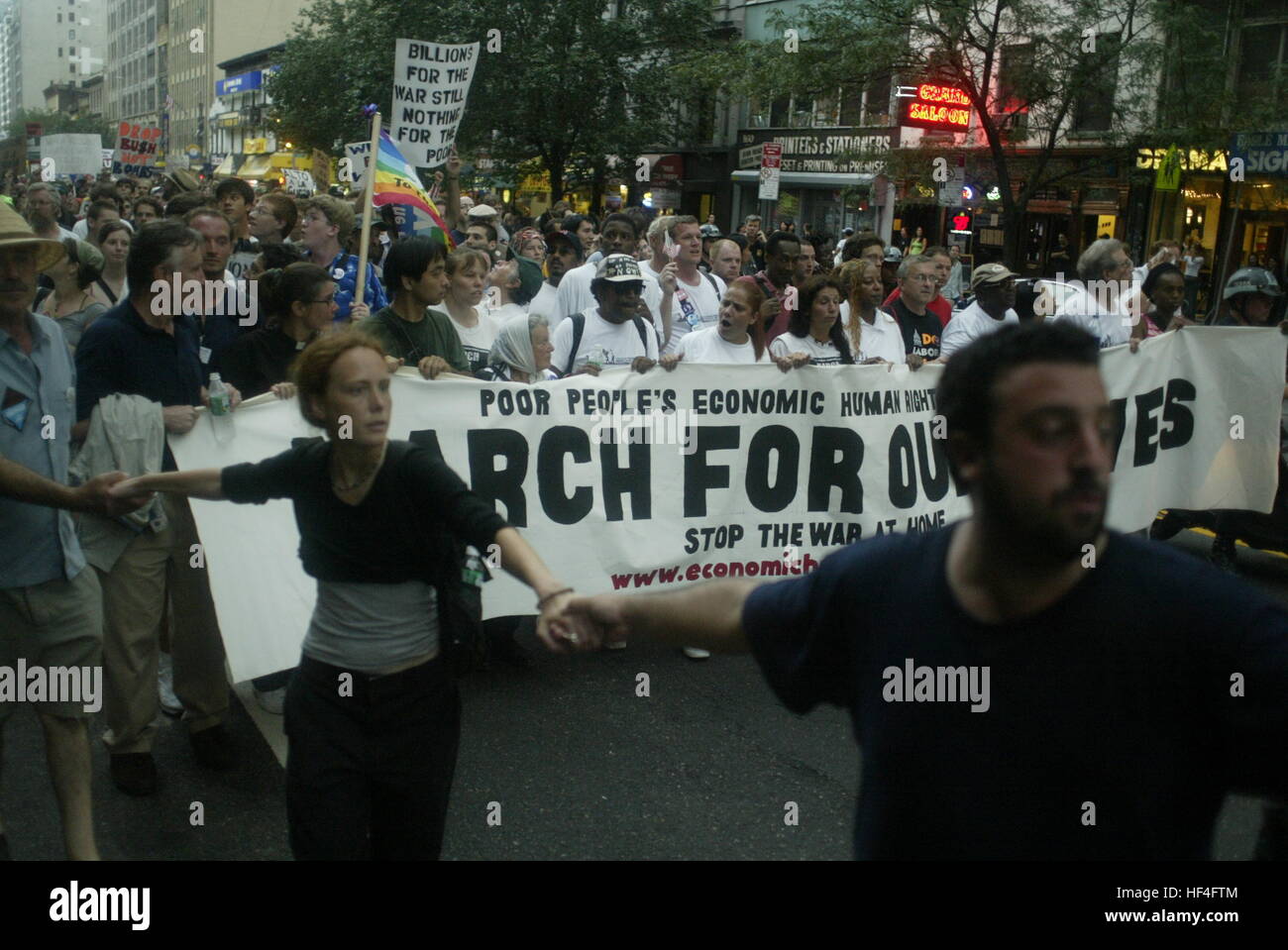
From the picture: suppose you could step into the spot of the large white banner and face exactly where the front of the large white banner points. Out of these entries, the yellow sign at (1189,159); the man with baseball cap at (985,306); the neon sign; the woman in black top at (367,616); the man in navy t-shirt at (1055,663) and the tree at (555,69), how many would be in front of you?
2

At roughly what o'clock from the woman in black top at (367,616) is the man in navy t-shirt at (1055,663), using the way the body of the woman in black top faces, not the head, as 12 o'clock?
The man in navy t-shirt is roughly at 11 o'clock from the woman in black top.

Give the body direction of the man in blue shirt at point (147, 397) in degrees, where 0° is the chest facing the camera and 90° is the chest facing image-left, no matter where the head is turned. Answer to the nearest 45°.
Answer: approximately 315°

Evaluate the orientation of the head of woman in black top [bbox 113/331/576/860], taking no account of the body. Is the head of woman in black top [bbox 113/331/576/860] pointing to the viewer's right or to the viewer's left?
to the viewer's right

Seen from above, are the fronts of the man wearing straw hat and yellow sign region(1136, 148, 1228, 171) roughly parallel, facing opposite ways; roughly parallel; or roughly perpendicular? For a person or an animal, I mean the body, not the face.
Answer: roughly perpendicular

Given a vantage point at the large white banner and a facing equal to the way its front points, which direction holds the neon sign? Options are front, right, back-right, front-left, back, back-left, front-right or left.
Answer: back

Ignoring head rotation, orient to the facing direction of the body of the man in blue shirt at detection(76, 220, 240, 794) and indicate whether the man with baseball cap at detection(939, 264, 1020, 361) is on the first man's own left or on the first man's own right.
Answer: on the first man's own left

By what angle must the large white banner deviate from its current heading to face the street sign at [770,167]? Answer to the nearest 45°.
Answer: approximately 180°

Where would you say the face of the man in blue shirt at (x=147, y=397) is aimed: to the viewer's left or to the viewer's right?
to the viewer's right

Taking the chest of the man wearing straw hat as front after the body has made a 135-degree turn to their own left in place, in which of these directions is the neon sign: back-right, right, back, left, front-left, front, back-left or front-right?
front-right

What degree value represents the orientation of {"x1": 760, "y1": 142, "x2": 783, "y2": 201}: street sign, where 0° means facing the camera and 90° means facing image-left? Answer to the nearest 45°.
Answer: approximately 0°

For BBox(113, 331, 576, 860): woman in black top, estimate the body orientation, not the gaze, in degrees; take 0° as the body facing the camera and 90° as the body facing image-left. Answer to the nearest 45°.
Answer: approximately 0°
